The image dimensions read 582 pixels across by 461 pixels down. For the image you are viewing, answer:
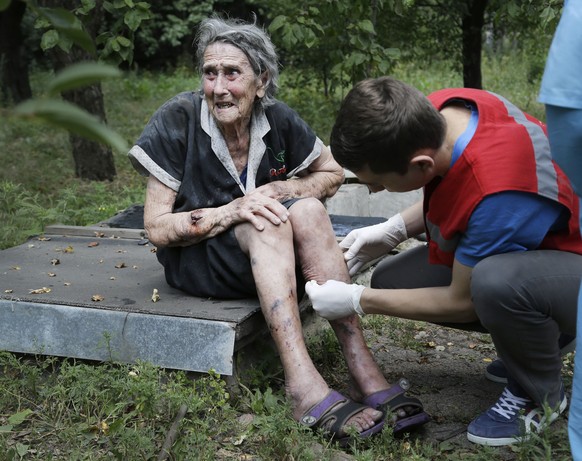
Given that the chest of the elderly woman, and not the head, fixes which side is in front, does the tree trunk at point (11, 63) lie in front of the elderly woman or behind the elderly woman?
behind

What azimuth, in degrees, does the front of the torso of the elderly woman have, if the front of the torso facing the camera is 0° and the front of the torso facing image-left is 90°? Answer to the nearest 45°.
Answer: approximately 315°

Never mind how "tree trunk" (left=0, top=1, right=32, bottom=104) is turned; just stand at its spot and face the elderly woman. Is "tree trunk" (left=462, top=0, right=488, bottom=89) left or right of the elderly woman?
left

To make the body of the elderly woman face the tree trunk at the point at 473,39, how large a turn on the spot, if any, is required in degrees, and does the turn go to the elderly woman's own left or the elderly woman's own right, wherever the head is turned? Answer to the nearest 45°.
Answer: approximately 135° to the elderly woman's own left
